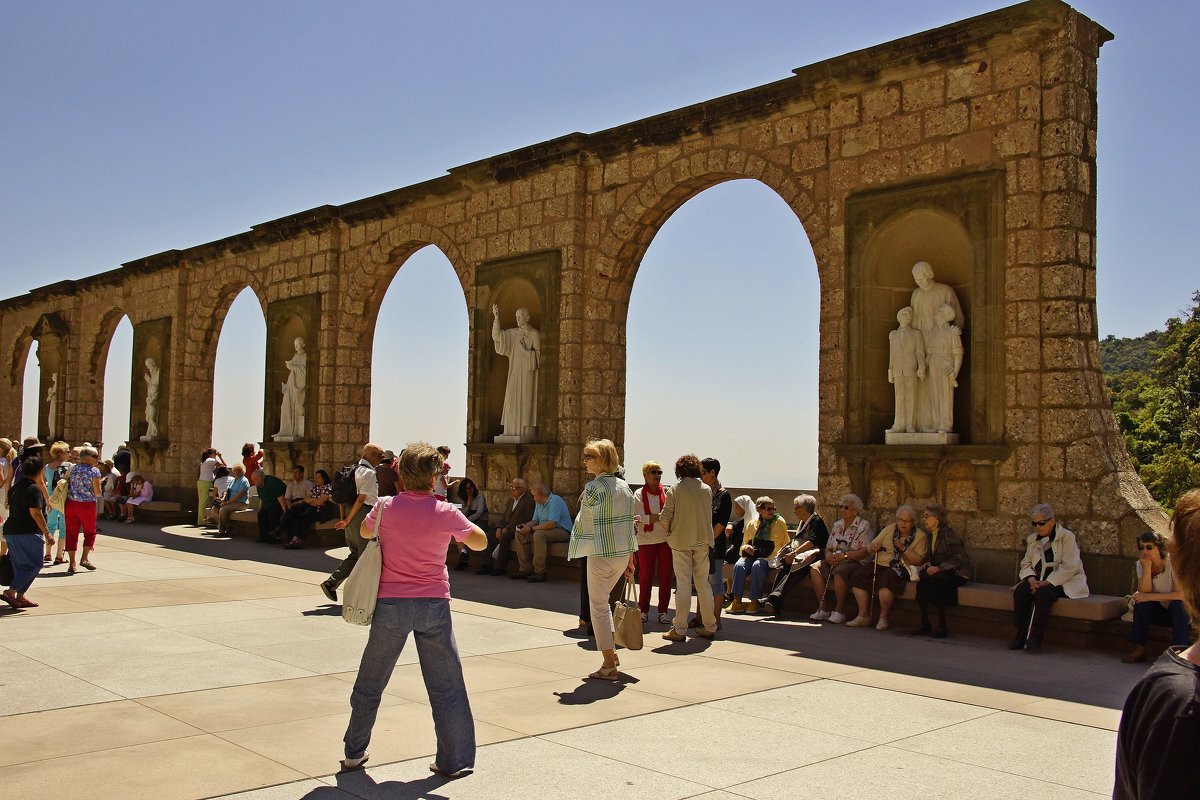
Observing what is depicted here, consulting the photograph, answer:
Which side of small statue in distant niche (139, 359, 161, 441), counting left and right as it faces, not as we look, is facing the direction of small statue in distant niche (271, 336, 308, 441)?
left

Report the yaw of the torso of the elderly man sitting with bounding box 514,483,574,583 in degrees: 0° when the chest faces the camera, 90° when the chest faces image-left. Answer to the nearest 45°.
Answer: approximately 45°

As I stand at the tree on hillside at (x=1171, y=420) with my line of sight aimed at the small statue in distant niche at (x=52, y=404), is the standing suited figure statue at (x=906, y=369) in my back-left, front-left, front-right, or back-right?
front-left

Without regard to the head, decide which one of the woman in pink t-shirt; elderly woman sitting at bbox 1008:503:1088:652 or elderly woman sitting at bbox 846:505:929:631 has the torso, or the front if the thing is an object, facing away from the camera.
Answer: the woman in pink t-shirt

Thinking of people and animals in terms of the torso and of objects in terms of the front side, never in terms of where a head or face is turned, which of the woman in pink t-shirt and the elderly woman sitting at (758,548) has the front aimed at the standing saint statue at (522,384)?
the woman in pink t-shirt

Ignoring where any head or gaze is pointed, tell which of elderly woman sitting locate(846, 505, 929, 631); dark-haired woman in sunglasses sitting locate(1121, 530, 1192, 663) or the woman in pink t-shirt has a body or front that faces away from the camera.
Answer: the woman in pink t-shirt

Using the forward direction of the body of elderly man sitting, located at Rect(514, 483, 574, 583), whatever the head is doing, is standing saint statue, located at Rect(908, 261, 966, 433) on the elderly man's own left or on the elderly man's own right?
on the elderly man's own left

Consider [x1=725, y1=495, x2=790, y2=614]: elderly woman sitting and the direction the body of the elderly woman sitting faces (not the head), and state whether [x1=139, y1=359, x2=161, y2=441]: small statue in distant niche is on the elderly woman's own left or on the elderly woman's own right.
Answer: on the elderly woman's own right

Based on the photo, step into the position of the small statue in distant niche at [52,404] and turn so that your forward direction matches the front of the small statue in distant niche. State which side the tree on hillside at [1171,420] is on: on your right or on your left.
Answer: on your left

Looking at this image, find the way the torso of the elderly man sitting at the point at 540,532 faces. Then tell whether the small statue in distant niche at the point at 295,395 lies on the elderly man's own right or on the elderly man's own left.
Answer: on the elderly man's own right

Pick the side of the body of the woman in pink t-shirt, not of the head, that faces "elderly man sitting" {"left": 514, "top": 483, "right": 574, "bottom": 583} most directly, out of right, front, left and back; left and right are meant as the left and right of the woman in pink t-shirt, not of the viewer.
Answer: front

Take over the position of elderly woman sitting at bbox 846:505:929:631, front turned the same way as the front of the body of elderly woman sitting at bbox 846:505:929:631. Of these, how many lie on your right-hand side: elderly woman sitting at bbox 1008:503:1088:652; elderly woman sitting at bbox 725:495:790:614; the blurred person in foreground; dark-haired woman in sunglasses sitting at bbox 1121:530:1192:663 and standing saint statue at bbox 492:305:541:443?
2

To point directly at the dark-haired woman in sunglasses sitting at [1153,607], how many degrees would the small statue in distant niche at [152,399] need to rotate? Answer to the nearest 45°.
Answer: approximately 45° to its left

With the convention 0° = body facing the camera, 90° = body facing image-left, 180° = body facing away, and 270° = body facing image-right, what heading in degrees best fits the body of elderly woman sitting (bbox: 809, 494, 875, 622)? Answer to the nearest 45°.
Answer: approximately 45°

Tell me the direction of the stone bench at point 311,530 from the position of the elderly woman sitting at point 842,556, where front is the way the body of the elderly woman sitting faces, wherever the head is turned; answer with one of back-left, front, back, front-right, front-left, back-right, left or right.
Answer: right

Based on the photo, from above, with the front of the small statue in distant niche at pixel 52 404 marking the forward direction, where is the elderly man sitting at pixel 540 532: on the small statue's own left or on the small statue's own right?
on the small statue's own left
